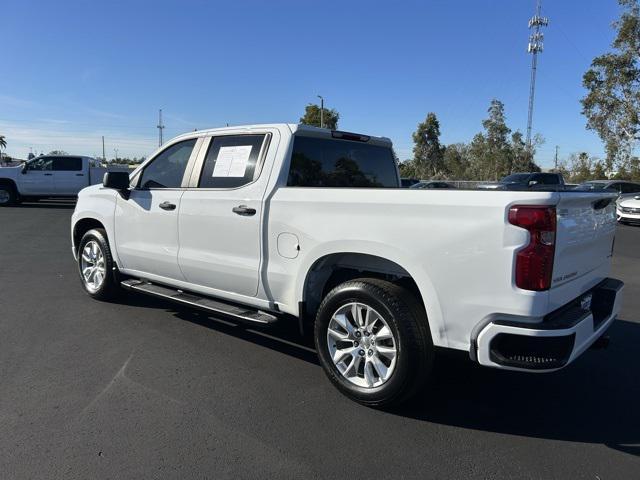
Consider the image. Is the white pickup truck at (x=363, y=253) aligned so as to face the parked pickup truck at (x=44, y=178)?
yes

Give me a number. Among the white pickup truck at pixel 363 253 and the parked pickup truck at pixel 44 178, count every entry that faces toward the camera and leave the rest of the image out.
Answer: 0

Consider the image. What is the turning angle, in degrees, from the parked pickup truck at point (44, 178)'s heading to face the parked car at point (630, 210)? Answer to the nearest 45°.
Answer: approximately 135° to its left

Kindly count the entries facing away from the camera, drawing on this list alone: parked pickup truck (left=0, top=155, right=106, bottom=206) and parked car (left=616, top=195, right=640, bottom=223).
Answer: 0

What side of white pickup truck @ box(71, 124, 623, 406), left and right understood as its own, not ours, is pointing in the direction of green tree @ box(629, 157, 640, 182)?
right

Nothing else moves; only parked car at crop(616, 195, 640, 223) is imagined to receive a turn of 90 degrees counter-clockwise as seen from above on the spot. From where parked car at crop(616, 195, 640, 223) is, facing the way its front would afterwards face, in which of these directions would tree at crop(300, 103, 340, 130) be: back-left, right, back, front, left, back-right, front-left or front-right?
back

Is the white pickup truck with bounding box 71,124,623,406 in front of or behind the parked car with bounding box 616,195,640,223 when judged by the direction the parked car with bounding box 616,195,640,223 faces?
in front

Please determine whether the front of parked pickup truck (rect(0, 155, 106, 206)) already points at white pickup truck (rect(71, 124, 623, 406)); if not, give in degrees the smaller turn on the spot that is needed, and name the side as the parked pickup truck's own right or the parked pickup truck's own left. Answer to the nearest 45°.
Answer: approximately 90° to the parked pickup truck's own left

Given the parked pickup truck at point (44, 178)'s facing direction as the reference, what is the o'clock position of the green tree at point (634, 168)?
The green tree is roughly at 6 o'clock from the parked pickup truck.

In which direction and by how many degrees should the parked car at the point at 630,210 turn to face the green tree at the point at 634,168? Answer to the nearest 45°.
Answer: approximately 135° to its right

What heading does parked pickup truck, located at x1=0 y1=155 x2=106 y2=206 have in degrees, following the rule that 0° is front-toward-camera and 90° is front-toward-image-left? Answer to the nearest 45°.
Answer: approximately 90°

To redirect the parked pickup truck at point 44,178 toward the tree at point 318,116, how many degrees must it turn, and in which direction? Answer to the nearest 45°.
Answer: approximately 135° to its right

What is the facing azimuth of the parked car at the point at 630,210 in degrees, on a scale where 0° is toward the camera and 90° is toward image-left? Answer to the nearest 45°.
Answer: approximately 45°

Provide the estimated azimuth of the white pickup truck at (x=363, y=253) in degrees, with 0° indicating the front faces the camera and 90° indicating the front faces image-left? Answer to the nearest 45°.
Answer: approximately 135°
